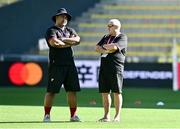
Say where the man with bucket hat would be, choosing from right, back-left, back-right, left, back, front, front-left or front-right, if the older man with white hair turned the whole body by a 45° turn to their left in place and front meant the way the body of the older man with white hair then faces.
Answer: right

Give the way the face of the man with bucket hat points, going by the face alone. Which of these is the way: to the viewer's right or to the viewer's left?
to the viewer's right
